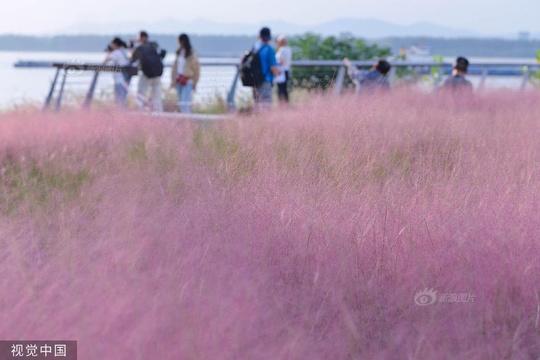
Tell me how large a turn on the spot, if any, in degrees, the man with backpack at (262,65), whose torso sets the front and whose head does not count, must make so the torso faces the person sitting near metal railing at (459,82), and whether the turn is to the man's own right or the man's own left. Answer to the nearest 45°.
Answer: approximately 45° to the man's own right

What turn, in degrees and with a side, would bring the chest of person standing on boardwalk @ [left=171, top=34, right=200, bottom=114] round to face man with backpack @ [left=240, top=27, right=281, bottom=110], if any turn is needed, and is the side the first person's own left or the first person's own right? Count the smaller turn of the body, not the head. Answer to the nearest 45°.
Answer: approximately 90° to the first person's own left

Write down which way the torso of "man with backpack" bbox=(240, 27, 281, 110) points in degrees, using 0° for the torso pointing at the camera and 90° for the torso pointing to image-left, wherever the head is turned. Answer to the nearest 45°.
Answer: approximately 225°

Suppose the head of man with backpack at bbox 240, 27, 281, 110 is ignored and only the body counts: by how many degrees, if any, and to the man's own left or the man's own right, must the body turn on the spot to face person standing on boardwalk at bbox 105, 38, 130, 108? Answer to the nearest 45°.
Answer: approximately 90° to the man's own left

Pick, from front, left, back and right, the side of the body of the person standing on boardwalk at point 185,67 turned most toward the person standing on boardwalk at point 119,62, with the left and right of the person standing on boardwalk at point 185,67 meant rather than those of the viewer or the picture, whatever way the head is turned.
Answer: right

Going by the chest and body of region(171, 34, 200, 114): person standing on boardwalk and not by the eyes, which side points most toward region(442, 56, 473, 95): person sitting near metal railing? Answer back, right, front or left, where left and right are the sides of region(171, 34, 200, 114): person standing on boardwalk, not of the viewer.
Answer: left

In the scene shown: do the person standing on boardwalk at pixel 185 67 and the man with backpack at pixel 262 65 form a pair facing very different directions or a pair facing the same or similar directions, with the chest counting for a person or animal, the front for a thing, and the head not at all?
very different directions

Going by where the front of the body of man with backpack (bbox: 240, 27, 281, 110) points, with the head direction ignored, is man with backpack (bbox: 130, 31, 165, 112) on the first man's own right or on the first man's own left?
on the first man's own left
